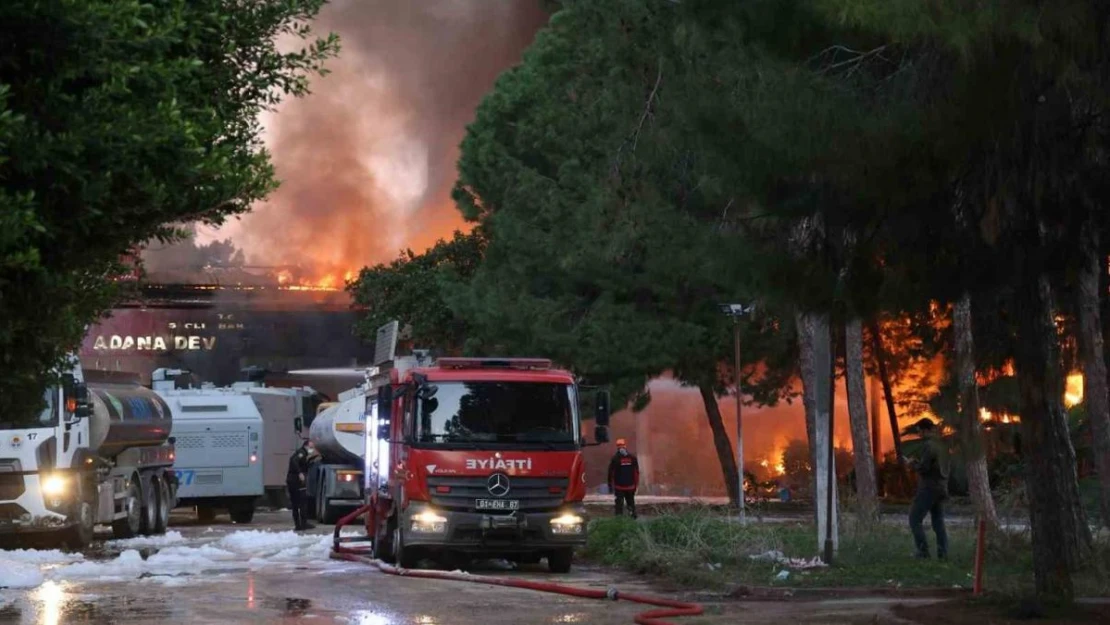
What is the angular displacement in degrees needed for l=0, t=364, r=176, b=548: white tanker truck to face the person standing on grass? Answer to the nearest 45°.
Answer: approximately 90° to its left

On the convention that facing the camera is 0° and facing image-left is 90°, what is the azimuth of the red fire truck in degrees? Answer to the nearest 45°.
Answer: approximately 0°

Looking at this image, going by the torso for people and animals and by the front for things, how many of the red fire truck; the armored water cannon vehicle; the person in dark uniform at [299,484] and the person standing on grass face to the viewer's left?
1

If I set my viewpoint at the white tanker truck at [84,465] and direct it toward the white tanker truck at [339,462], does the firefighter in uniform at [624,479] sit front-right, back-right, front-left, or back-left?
front-right

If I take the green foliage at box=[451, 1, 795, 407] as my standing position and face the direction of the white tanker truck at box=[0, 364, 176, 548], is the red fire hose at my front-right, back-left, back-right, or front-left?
front-left

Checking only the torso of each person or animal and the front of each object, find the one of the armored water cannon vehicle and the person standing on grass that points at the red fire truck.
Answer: the person standing on grass

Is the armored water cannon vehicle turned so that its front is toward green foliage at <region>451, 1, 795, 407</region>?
no

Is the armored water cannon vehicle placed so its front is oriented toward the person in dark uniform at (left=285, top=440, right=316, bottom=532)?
no

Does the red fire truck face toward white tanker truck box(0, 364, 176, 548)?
no

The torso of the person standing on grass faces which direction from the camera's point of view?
to the viewer's left

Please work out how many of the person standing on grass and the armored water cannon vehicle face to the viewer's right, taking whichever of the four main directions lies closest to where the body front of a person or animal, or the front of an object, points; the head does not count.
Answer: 0
